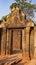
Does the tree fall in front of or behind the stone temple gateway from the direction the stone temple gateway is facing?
behind

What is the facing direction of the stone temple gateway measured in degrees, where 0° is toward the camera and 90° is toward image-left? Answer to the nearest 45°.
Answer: approximately 0°
